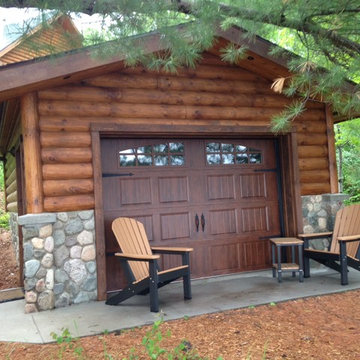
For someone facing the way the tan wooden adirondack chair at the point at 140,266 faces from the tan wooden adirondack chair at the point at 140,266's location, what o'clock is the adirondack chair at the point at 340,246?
The adirondack chair is roughly at 10 o'clock from the tan wooden adirondack chair.

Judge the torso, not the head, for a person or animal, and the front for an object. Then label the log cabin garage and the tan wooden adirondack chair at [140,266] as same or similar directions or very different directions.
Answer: same or similar directions

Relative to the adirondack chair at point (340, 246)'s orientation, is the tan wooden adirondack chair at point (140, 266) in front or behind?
in front

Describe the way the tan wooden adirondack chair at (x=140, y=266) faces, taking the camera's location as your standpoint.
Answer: facing the viewer and to the right of the viewer

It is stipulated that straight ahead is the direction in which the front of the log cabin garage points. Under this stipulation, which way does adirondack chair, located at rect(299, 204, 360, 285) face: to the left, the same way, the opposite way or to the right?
to the right

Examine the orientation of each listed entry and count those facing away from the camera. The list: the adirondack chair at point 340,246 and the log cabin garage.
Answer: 0

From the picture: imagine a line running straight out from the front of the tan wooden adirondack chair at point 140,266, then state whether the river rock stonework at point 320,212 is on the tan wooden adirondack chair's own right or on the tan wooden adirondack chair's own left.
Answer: on the tan wooden adirondack chair's own left

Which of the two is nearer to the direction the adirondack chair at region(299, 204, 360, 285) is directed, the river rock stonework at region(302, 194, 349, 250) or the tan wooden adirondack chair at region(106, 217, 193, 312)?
the tan wooden adirondack chair

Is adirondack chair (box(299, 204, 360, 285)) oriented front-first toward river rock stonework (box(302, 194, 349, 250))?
no

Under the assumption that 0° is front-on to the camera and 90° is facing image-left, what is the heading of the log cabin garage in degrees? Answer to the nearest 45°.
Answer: approximately 315°
